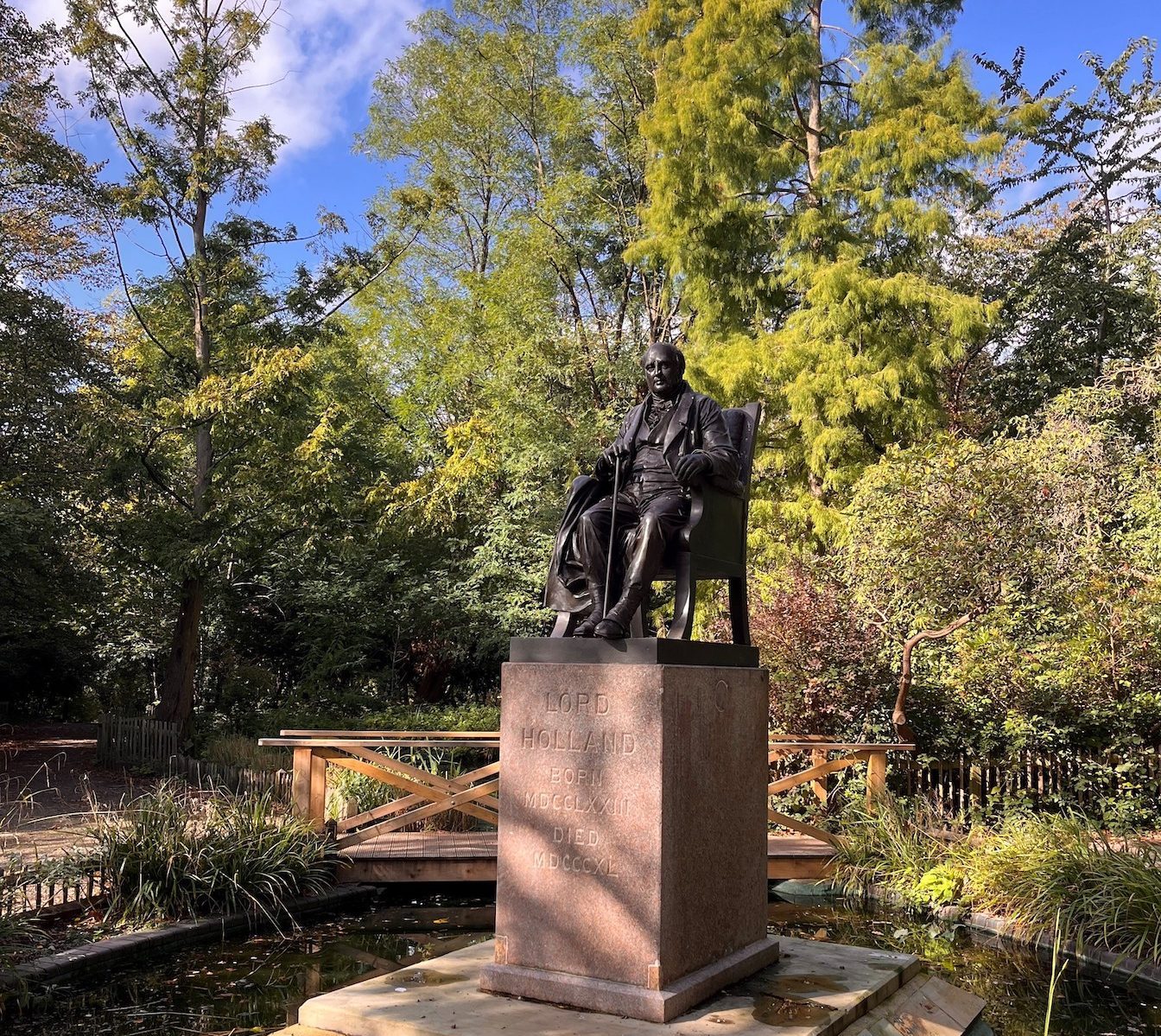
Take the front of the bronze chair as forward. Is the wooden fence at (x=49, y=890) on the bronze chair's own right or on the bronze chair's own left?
on the bronze chair's own right

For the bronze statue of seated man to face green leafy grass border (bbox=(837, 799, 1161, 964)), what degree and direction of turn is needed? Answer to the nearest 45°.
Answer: approximately 180°

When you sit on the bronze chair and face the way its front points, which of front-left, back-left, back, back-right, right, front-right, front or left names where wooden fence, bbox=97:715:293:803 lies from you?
right

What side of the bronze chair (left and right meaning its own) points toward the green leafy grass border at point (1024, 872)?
back

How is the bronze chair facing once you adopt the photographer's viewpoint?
facing the viewer and to the left of the viewer

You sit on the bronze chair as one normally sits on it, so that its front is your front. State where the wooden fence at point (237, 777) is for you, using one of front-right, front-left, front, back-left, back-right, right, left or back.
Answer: right

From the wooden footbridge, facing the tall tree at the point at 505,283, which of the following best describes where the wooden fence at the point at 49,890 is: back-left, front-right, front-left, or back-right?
back-left

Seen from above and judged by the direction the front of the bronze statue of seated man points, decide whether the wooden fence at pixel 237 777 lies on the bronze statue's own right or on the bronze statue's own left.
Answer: on the bronze statue's own right

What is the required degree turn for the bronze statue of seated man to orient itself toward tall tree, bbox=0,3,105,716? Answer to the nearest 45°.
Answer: approximately 90° to its right

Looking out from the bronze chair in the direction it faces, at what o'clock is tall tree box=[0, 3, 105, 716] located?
The tall tree is roughly at 3 o'clock from the bronze chair.
